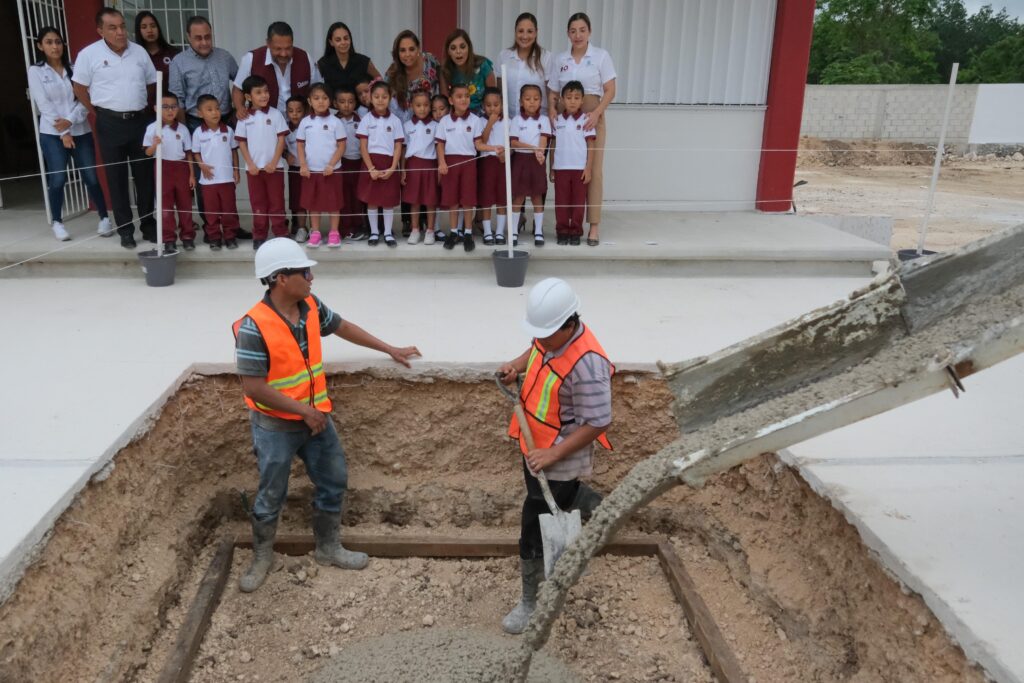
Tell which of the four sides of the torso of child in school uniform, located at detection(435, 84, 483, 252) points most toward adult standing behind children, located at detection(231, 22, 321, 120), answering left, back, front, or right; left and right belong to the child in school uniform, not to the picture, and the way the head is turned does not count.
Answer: right

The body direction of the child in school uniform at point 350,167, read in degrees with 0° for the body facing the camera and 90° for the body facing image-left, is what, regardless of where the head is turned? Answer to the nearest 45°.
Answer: approximately 0°

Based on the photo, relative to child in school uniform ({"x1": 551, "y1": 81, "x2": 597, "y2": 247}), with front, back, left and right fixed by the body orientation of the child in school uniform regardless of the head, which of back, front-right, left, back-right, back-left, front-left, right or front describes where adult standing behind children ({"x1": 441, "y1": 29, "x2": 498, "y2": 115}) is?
right

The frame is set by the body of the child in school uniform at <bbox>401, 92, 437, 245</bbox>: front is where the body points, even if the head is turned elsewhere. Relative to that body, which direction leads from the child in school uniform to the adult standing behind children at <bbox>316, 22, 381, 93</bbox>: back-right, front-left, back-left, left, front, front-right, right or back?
back-right

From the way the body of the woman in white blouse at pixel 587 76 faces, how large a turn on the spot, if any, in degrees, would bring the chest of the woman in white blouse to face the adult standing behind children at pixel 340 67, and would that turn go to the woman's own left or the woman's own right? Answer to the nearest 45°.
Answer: approximately 90° to the woman's own right

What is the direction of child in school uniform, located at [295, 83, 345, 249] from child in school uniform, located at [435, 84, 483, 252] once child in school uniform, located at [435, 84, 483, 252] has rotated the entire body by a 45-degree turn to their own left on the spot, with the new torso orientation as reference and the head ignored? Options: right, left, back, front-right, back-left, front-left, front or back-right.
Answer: back-right

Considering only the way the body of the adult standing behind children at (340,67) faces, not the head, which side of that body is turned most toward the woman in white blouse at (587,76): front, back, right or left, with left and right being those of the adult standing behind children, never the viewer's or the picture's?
left
